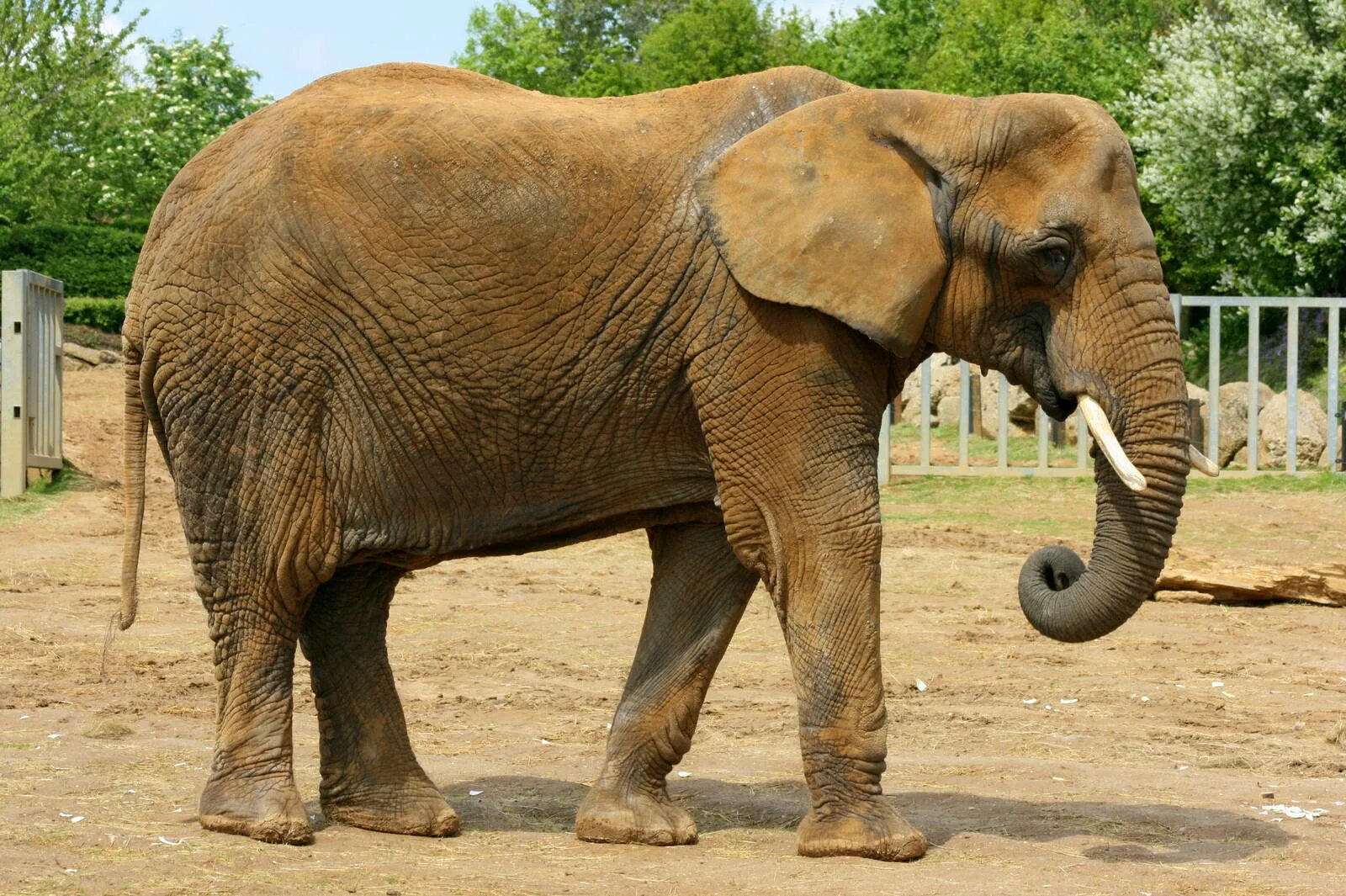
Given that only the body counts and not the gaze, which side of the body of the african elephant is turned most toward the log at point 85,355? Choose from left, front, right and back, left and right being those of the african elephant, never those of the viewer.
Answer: left

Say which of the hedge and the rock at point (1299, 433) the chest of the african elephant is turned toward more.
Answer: the rock

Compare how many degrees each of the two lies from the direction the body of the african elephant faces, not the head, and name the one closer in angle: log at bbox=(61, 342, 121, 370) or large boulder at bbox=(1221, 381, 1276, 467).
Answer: the large boulder

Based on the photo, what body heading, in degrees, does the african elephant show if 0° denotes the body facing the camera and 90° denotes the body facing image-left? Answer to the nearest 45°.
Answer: approximately 270°

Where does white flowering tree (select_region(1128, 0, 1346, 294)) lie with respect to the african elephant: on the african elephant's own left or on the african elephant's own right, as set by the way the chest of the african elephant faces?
on the african elephant's own left

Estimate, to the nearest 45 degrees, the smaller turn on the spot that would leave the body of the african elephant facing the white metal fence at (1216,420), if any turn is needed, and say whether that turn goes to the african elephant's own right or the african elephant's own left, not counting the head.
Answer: approximately 45° to the african elephant's own left

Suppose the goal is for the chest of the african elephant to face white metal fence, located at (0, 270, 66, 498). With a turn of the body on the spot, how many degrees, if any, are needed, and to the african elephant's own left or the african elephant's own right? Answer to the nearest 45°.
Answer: approximately 135° to the african elephant's own left

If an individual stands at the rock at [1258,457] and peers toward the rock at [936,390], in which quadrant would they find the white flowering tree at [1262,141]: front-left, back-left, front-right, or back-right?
front-right
